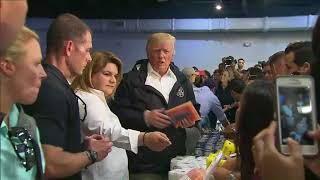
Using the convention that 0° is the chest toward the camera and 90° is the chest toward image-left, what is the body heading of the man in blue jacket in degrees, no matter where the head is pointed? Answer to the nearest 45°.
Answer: approximately 315°

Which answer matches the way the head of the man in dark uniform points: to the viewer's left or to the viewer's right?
to the viewer's right

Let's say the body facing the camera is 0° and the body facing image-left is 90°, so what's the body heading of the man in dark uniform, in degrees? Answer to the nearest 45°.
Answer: approximately 270°
